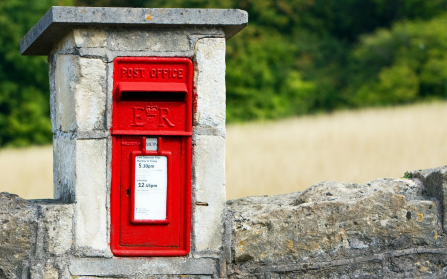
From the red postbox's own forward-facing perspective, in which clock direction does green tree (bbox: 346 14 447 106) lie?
The green tree is roughly at 7 o'clock from the red postbox.

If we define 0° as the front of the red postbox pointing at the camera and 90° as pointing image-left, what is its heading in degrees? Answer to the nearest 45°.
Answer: approximately 0°
